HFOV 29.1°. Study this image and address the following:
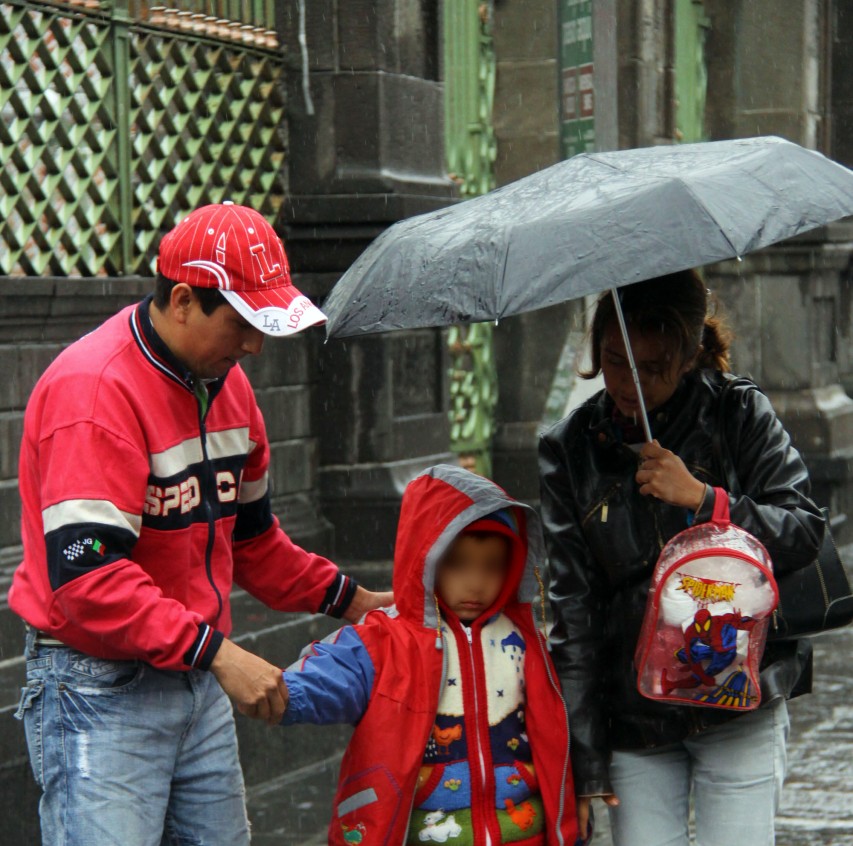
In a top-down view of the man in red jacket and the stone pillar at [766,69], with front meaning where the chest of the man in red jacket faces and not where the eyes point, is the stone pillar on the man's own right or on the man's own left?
on the man's own left

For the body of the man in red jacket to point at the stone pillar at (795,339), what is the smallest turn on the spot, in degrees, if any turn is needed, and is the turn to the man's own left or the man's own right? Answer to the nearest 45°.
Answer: approximately 90° to the man's own left

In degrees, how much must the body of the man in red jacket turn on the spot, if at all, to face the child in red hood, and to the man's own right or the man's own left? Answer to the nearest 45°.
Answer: approximately 45° to the man's own left

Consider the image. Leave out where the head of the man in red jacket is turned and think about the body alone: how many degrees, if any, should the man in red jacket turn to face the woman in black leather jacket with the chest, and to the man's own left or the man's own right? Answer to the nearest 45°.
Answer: approximately 45° to the man's own left

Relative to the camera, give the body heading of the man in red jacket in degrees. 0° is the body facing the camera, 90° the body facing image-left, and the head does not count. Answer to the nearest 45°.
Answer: approximately 315°

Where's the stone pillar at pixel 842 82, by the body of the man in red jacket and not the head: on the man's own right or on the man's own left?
on the man's own left

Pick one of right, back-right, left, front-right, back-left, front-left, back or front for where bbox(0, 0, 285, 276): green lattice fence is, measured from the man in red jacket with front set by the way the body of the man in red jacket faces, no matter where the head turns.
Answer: back-left
